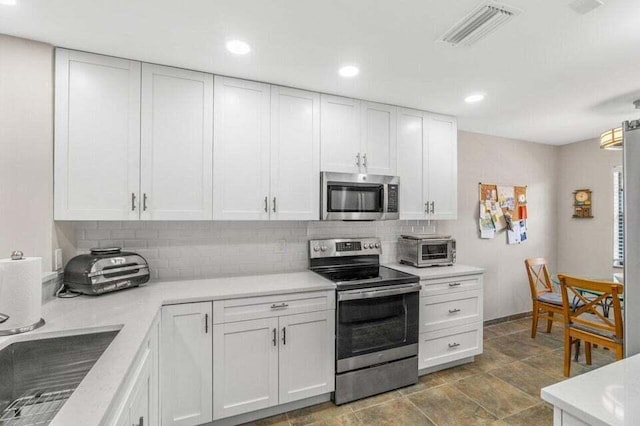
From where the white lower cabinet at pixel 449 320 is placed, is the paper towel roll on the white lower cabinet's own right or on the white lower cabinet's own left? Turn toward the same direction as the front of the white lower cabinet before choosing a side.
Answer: on the white lower cabinet's own right

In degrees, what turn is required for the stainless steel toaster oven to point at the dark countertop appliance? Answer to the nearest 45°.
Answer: approximately 90° to its right

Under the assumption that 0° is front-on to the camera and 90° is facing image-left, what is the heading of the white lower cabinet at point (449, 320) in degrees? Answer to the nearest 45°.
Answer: approximately 315°

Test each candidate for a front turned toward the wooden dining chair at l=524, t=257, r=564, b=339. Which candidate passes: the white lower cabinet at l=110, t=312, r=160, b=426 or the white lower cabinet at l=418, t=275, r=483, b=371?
the white lower cabinet at l=110, t=312, r=160, b=426

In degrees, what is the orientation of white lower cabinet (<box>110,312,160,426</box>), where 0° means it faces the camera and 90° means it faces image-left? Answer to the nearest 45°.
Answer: approximately 270°

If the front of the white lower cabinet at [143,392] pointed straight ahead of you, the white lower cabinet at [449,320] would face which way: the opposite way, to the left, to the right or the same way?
to the right
